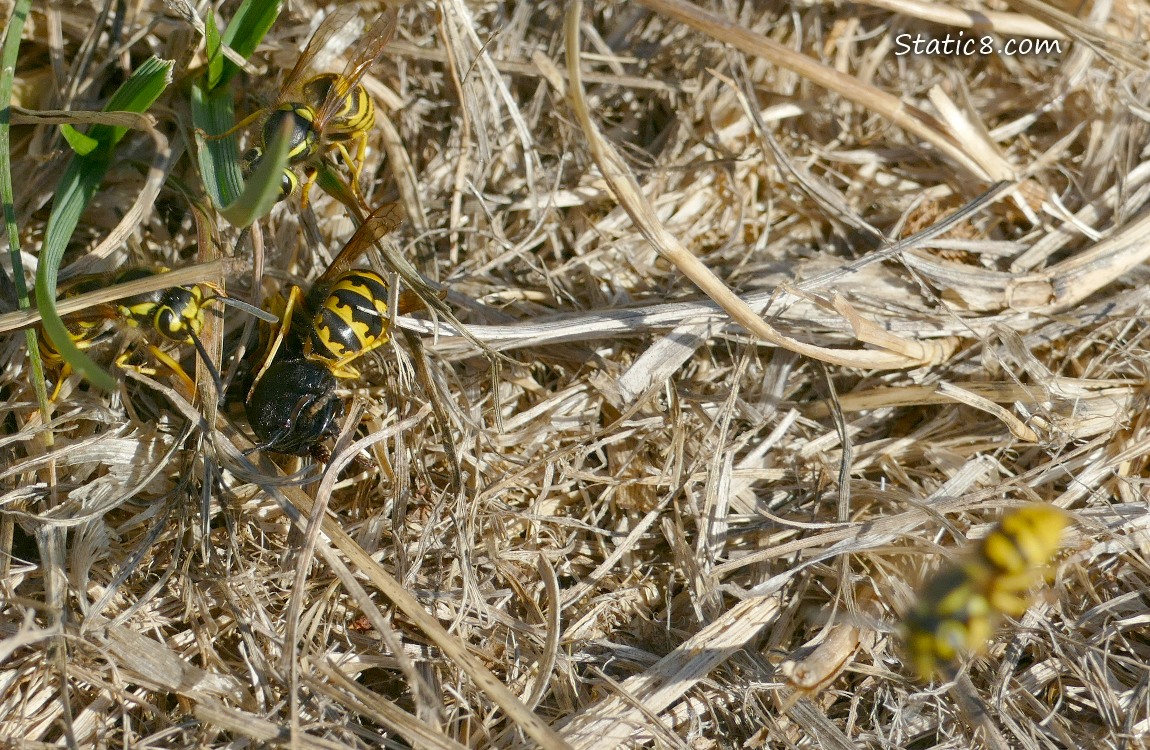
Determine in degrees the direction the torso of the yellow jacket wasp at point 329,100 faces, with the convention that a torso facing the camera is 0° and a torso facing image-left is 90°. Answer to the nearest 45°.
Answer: approximately 45°

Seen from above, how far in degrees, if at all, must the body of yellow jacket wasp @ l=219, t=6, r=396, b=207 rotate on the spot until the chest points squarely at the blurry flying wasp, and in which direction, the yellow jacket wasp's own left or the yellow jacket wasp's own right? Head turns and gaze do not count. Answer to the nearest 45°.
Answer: approximately 90° to the yellow jacket wasp's own left
